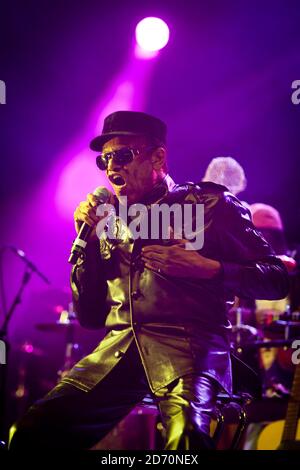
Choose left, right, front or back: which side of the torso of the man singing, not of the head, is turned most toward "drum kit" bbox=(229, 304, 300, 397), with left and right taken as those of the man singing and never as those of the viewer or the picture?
back

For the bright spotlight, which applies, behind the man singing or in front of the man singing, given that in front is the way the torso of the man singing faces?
behind

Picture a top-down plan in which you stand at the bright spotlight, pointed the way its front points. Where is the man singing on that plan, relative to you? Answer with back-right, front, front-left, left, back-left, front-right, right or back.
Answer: front

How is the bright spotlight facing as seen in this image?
toward the camera

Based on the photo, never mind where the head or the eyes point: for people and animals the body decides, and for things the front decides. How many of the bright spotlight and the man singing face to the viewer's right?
0

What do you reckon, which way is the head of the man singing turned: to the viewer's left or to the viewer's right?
to the viewer's left

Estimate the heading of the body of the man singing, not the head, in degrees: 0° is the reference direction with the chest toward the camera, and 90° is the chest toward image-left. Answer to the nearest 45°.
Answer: approximately 45°
